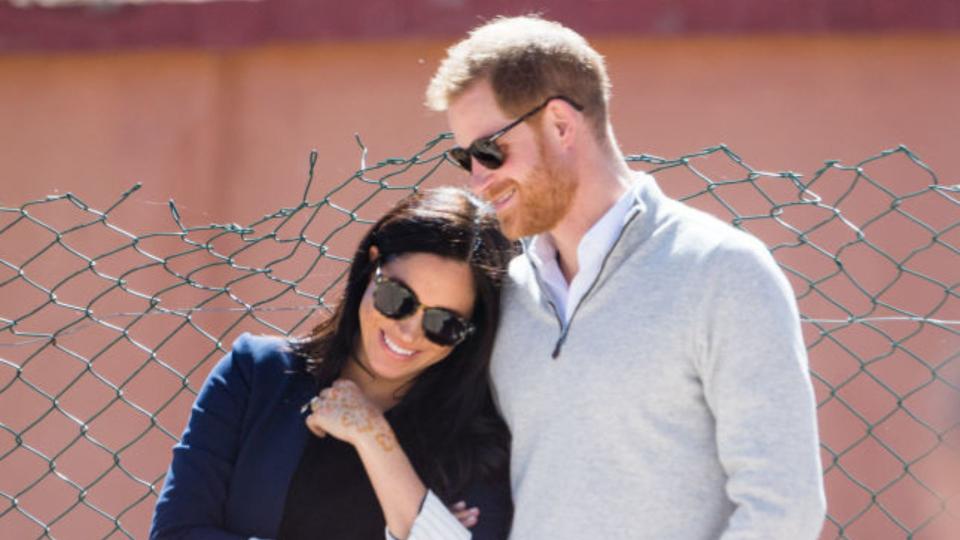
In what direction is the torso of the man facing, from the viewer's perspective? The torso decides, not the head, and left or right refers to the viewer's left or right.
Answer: facing the viewer and to the left of the viewer

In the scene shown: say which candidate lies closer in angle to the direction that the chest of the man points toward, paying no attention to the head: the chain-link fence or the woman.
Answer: the woman

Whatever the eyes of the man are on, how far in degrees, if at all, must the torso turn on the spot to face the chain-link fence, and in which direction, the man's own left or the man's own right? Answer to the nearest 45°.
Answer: approximately 90° to the man's own right

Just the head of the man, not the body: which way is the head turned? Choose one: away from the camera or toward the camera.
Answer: toward the camera

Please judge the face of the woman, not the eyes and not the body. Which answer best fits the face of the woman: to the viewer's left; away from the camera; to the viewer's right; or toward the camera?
toward the camera
